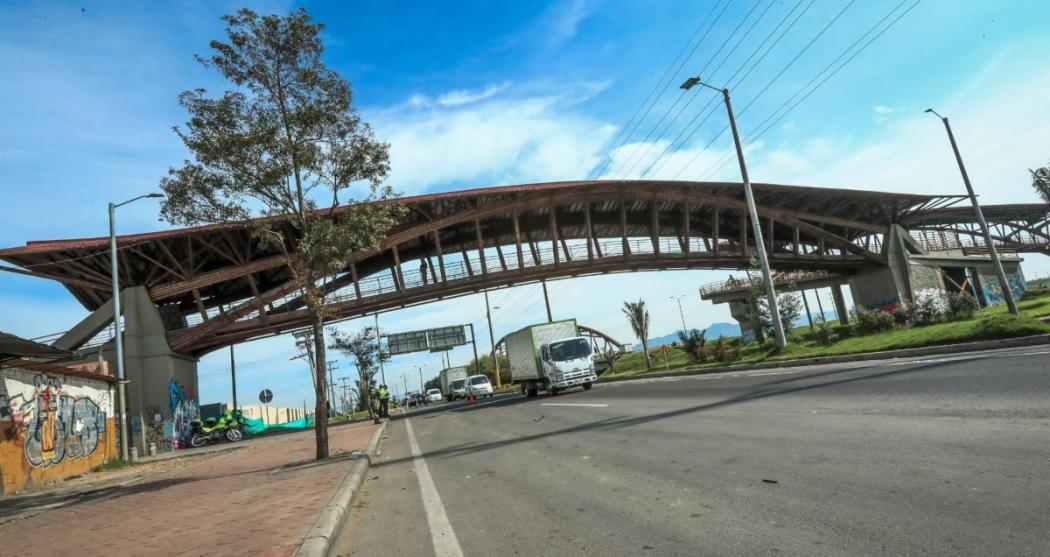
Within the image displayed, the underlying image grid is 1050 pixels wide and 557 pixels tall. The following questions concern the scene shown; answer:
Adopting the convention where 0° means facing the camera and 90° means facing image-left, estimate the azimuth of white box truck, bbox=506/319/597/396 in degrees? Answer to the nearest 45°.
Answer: approximately 315°

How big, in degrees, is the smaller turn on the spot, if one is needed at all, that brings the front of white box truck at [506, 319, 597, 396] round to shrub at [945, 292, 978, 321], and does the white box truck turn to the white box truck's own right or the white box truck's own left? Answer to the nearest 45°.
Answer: approximately 45° to the white box truck's own left

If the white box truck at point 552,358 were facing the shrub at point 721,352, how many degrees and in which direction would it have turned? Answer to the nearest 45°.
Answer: approximately 90° to its left

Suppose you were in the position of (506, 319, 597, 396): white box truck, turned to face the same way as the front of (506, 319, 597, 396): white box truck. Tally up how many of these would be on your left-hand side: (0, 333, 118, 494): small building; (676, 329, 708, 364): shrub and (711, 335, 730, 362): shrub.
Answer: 2

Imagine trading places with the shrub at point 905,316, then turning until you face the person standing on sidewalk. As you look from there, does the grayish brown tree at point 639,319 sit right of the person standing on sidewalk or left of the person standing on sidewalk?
right

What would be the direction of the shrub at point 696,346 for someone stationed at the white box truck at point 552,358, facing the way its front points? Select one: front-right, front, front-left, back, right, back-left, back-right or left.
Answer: left

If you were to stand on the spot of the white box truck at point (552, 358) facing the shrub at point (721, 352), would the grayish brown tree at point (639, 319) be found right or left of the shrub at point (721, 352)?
left

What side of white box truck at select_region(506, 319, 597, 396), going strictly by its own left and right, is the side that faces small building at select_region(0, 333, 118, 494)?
right

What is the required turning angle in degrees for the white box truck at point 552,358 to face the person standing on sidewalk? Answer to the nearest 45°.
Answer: approximately 135° to its right

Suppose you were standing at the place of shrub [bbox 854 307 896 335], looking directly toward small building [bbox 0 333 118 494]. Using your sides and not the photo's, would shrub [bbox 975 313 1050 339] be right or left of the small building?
left

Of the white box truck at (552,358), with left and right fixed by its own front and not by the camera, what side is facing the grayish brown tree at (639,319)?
left
